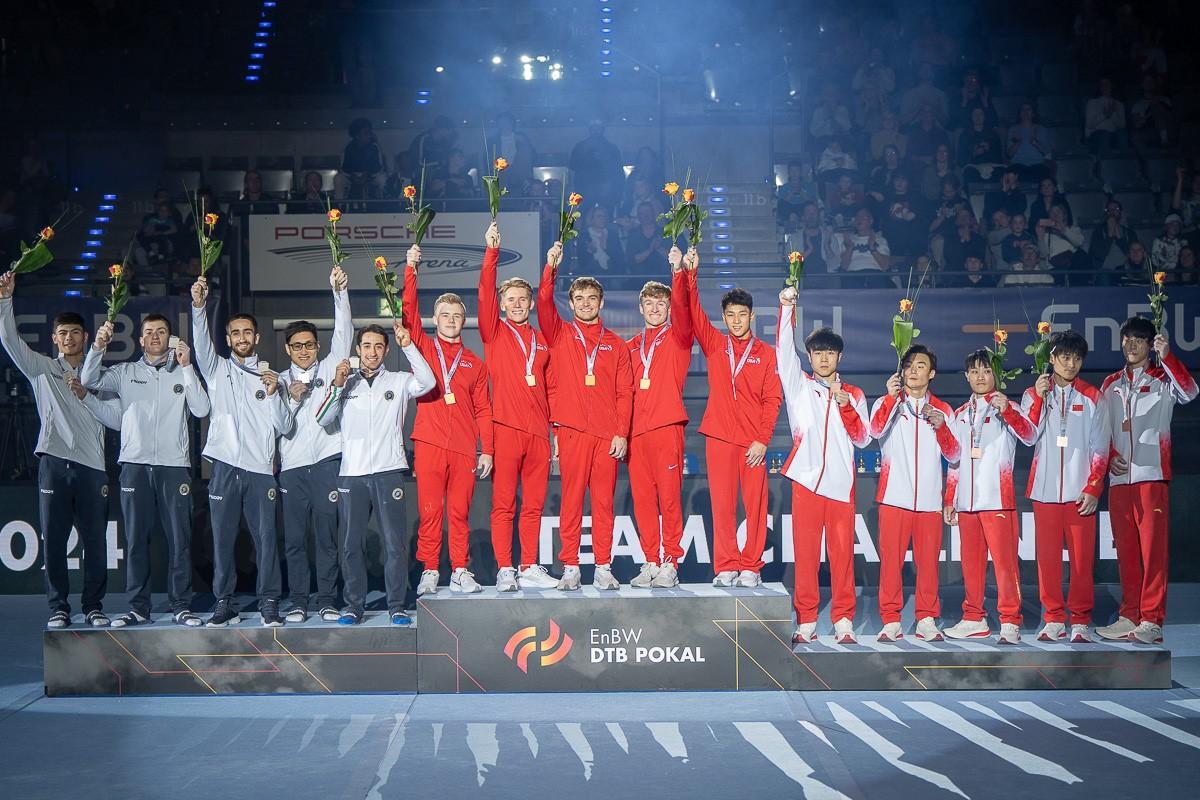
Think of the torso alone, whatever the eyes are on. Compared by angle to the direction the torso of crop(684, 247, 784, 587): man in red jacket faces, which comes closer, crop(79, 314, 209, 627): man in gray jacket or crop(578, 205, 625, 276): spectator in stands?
the man in gray jacket

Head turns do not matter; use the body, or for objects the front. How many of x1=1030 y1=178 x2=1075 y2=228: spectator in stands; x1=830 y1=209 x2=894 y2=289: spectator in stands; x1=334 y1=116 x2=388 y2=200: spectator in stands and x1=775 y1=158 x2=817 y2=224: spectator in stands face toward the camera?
4

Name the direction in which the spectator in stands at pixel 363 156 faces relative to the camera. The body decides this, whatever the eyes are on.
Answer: toward the camera

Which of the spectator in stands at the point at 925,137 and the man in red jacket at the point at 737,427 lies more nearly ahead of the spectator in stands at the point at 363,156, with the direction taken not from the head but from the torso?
the man in red jacket

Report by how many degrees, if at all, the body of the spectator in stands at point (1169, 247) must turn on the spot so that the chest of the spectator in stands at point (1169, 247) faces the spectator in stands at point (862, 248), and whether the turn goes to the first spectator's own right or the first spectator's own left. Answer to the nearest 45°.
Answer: approximately 90° to the first spectator's own right

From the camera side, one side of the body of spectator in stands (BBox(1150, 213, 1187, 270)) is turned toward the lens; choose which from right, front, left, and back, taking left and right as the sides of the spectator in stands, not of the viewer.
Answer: front

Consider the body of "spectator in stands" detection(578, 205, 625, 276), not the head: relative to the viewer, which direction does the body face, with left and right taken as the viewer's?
facing the viewer

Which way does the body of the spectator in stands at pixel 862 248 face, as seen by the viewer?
toward the camera

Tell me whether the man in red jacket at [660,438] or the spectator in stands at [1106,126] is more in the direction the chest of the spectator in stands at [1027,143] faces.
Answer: the man in red jacket

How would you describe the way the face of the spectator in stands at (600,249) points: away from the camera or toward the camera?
toward the camera

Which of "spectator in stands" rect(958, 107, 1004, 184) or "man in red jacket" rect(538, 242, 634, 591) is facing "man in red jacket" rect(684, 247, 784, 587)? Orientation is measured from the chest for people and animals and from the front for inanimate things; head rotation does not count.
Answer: the spectator in stands
